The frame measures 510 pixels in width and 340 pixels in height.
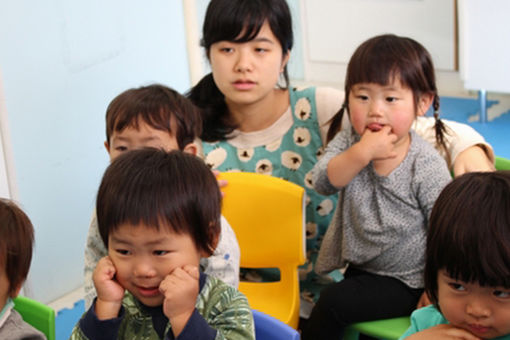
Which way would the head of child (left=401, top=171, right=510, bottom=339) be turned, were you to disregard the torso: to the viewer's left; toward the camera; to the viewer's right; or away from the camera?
toward the camera

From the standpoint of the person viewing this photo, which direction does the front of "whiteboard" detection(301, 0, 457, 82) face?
facing the viewer

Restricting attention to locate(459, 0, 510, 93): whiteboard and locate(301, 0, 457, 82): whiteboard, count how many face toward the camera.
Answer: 2

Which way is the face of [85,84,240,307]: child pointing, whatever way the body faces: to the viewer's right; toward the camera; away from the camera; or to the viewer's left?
toward the camera

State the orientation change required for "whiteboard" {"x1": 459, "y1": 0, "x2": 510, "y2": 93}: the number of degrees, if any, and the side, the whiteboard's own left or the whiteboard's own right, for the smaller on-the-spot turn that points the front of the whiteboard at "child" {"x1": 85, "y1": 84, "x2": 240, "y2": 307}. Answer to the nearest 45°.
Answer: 0° — it already faces them

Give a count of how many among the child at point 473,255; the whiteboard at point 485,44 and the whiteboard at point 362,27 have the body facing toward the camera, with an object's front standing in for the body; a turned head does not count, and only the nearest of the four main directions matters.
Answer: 3

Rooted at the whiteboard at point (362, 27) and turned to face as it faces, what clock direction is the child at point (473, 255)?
The child is roughly at 12 o'clock from the whiteboard.

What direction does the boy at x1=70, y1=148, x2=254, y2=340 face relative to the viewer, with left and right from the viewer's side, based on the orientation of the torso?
facing the viewer and to the left of the viewer

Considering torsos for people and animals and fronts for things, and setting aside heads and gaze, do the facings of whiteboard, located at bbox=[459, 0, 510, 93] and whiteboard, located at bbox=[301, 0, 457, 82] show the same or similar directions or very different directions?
same or similar directions

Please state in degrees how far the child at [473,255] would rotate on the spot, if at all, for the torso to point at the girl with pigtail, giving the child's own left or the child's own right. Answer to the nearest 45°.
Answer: approximately 180°

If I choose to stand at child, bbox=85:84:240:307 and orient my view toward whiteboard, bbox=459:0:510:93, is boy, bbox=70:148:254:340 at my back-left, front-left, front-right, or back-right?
back-right

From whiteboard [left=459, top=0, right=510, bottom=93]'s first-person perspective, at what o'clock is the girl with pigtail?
The girl with pigtail is roughly at 12 o'clock from the whiteboard.

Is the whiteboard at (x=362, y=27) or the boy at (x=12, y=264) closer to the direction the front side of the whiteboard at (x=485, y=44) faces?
the boy

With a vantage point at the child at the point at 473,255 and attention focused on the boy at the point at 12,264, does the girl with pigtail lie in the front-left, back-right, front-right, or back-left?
front-right

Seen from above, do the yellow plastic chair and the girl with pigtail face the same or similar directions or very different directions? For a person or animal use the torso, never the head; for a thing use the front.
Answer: same or similar directions
